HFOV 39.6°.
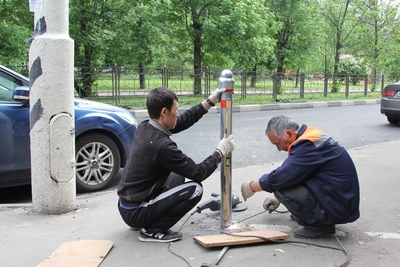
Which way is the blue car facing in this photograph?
to the viewer's right

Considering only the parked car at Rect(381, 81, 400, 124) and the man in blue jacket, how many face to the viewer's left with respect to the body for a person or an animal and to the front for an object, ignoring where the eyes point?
1

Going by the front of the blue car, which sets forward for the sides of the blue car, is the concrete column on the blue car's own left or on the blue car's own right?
on the blue car's own right

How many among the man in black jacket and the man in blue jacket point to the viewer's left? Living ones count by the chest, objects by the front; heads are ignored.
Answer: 1

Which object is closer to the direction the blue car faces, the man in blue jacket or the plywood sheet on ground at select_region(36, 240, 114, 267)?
the man in blue jacket

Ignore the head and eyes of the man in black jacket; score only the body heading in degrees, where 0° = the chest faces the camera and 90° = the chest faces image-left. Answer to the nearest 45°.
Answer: approximately 270°

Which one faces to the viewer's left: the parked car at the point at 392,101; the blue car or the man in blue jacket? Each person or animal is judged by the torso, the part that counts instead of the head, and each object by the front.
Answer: the man in blue jacket

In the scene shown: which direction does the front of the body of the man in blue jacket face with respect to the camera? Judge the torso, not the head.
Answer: to the viewer's left

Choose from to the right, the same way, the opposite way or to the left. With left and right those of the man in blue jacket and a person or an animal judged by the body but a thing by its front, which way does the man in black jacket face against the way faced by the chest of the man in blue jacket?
the opposite way

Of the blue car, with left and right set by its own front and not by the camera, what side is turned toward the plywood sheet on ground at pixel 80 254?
right

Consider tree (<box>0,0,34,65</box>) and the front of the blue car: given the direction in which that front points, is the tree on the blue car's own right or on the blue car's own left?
on the blue car's own left
